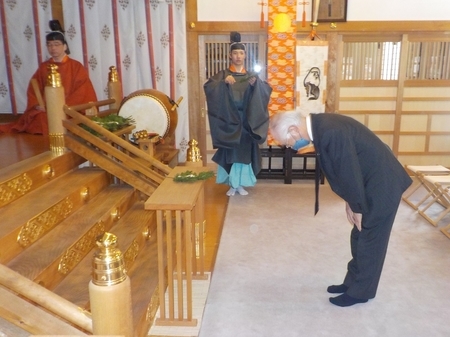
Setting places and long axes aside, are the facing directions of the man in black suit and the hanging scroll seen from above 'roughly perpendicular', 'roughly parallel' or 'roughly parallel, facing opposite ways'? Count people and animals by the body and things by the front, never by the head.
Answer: roughly perpendicular

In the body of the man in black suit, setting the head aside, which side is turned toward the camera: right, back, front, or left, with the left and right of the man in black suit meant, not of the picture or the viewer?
left

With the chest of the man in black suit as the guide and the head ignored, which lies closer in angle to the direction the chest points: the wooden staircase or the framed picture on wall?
the wooden staircase

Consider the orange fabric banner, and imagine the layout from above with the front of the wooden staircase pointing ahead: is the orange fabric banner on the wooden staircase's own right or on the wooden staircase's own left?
on the wooden staircase's own left

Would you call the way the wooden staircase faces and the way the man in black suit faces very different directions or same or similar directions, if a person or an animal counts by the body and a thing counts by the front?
very different directions

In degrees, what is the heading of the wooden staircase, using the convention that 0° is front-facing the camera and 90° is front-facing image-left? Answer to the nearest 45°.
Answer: approximately 315°

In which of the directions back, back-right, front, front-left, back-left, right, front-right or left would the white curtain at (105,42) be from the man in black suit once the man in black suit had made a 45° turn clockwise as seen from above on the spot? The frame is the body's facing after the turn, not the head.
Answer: front

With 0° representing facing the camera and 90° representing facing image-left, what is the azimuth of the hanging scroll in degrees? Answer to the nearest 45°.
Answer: approximately 0°

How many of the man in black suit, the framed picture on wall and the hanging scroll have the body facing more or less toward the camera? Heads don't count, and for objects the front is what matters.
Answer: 2

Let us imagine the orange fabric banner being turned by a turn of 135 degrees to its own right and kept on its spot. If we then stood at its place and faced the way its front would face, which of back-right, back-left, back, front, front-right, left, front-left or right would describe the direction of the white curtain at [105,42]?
front-left

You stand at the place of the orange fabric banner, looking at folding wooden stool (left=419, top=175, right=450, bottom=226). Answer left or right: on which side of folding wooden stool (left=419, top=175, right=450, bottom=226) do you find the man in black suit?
right

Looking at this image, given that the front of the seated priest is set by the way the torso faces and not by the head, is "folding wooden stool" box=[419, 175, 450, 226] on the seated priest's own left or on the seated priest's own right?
on the seated priest's own left

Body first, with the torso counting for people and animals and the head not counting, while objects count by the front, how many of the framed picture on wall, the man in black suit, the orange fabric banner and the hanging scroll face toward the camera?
3

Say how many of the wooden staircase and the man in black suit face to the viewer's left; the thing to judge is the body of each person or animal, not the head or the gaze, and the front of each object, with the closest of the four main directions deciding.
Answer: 1
